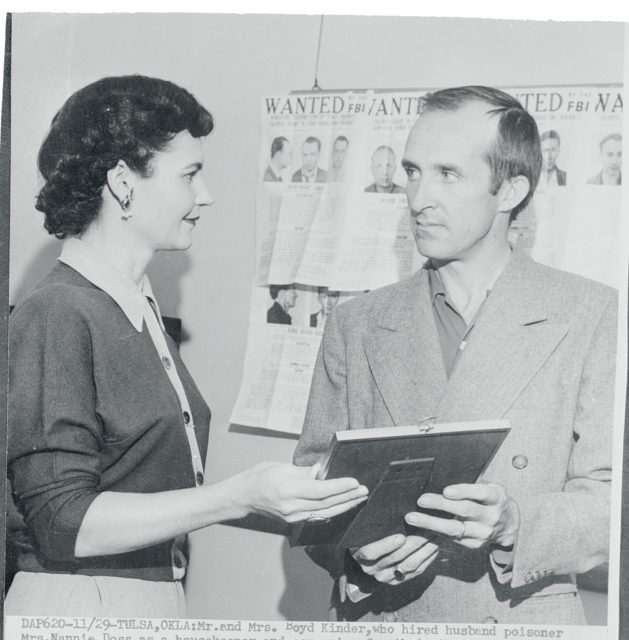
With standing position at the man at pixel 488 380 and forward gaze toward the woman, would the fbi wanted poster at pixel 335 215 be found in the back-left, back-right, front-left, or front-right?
front-right

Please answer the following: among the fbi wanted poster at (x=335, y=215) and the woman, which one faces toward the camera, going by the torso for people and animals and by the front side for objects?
the fbi wanted poster

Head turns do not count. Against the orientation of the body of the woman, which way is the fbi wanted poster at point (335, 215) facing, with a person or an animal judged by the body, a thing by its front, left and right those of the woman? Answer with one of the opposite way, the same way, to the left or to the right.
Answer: to the right

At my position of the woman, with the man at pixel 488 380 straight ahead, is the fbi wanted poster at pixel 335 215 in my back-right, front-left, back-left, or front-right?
front-left

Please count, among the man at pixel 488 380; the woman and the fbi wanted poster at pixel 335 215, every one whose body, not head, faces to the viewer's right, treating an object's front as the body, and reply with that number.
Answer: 1

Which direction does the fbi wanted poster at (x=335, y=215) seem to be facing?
toward the camera

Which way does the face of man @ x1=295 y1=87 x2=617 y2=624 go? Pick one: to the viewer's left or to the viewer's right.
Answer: to the viewer's left

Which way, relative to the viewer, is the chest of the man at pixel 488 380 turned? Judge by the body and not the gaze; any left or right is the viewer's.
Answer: facing the viewer and to the left of the viewer

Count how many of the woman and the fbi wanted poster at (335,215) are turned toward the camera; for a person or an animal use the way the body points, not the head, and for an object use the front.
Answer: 1

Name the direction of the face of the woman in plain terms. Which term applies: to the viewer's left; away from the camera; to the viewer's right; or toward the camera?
to the viewer's right

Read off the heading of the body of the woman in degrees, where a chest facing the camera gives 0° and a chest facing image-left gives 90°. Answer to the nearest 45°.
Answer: approximately 270°
